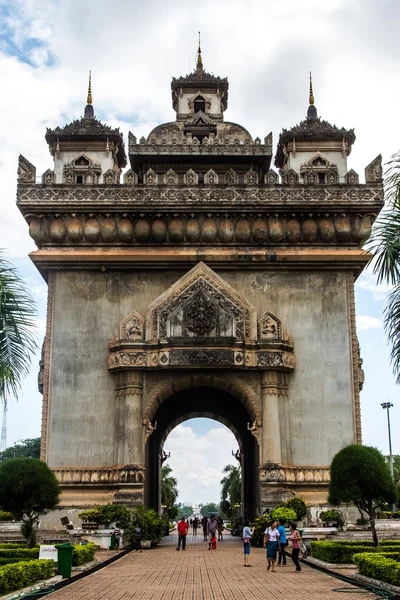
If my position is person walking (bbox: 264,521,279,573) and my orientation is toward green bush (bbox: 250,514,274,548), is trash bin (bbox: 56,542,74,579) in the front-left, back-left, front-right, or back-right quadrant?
back-left

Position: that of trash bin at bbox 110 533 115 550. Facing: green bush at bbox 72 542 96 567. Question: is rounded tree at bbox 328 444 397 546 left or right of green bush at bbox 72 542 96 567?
left
